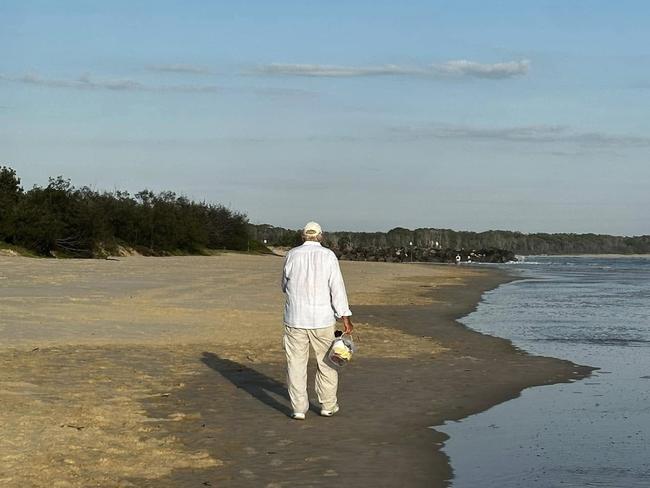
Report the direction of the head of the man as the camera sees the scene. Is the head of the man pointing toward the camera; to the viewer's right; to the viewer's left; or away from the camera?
away from the camera

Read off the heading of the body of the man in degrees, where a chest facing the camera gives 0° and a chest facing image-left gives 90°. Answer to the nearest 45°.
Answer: approximately 180°
